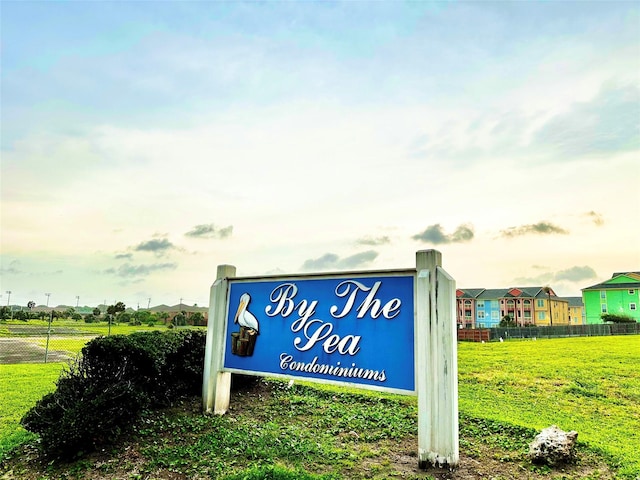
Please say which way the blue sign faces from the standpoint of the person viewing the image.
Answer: facing the viewer and to the left of the viewer

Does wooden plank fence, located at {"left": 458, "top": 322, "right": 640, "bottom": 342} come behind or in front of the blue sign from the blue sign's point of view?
behind

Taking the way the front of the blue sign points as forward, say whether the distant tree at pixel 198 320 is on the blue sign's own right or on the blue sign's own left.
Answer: on the blue sign's own right

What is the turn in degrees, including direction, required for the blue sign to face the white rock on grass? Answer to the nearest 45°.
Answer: approximately 135° to its left

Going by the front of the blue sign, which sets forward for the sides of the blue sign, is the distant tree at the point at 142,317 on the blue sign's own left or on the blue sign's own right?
on the blue sign's own right

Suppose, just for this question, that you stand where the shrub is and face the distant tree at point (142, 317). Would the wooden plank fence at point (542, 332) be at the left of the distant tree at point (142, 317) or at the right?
right

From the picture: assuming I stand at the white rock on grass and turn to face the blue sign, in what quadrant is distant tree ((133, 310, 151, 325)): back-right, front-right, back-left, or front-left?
front-right

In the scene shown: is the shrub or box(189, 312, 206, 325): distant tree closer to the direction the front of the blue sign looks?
the shrub
